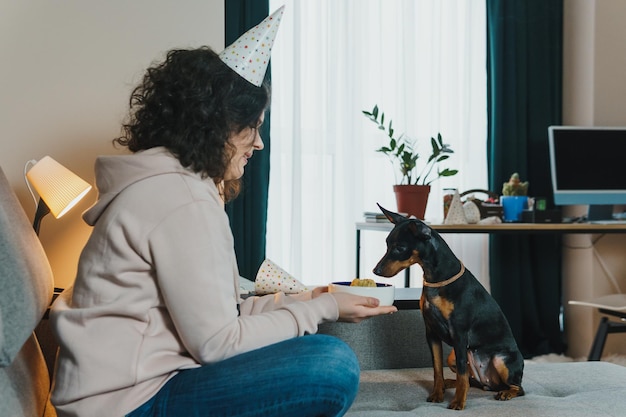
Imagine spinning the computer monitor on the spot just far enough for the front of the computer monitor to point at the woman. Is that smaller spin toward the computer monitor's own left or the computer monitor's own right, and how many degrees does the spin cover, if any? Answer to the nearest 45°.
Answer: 0° — it already faces them

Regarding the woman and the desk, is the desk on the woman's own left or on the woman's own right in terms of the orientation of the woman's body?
on the woman's own left

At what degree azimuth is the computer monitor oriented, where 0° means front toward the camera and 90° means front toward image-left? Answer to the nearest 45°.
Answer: approximately 0°

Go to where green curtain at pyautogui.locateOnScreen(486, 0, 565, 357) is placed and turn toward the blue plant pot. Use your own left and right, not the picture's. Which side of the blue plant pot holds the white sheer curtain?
right

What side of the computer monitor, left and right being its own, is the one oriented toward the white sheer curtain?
right

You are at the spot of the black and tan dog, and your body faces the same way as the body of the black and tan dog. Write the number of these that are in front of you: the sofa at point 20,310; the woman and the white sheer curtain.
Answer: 2

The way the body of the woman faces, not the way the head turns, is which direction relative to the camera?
to the viewer's right

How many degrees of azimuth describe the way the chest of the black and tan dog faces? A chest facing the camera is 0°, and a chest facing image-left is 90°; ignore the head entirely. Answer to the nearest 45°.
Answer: approximately 45°

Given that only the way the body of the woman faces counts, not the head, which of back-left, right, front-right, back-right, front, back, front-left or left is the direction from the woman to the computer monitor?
front-left

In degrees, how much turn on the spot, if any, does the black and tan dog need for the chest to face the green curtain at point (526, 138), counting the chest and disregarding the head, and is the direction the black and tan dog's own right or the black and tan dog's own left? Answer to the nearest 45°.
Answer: approximately 135° to the black and tan dog's own right

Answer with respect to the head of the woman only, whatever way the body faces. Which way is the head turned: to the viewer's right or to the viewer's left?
to the viewer's right

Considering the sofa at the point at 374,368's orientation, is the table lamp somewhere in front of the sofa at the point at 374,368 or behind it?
behind
